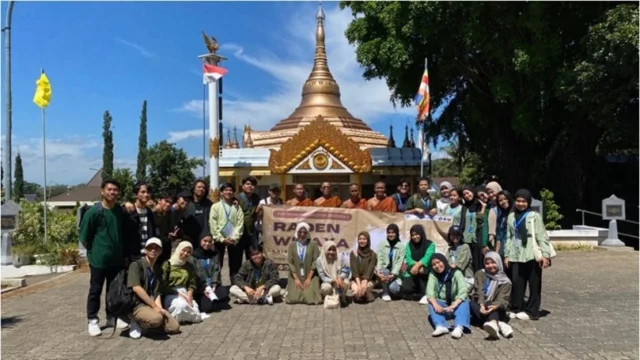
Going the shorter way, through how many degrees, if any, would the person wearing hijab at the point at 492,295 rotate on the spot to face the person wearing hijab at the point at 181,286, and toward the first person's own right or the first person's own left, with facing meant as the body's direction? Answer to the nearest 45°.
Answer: approximately 90° to the first person's own right

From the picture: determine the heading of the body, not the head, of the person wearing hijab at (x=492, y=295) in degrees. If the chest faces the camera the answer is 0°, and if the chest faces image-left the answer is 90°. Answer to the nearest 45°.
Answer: approximately 0°

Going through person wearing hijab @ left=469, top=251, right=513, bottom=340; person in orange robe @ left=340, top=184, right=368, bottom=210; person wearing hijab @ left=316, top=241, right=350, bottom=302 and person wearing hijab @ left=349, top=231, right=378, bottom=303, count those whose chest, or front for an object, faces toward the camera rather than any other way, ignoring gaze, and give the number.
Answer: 4

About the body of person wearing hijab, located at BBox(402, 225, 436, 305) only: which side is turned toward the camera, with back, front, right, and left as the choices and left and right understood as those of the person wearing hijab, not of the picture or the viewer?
front

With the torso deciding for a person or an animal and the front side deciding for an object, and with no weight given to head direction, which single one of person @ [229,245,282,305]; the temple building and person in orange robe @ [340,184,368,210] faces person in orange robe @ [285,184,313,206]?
the temple building

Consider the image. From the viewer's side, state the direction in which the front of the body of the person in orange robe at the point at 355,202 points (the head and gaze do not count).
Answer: toward the camera

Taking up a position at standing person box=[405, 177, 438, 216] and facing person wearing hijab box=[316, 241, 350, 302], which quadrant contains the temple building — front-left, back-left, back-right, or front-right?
back-right

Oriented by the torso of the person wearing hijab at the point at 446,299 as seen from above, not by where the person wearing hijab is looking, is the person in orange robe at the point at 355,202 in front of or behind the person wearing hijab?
behind

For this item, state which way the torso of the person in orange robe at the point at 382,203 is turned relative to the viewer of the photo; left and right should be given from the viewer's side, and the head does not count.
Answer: facing the viewer

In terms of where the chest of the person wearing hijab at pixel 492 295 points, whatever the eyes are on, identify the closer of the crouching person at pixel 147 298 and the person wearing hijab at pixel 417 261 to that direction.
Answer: the crouching person

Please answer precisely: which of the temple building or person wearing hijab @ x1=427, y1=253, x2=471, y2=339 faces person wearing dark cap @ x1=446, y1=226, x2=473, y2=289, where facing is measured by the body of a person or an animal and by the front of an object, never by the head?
the temple building
